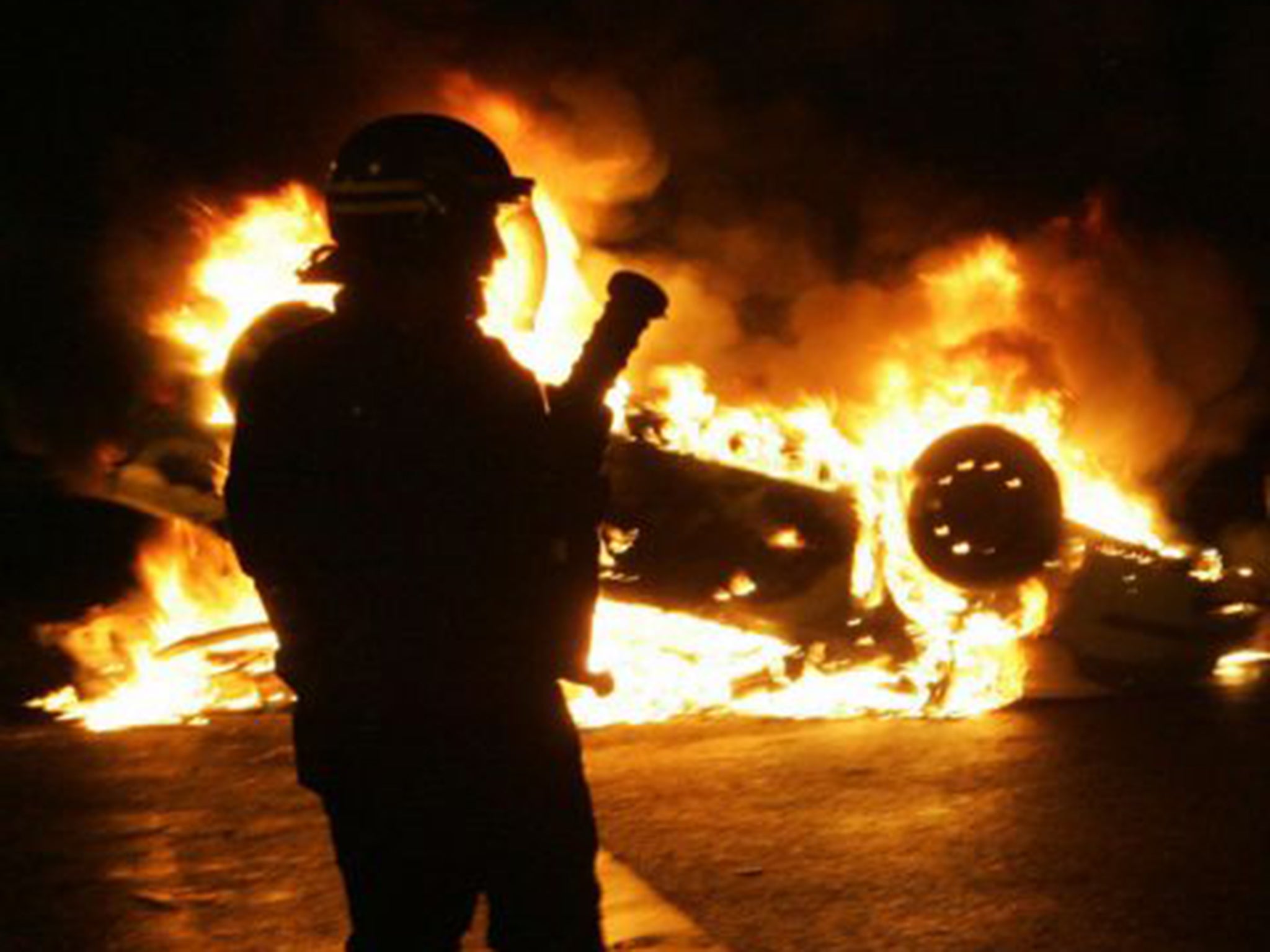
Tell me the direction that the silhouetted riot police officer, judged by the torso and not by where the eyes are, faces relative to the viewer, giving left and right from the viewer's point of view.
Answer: facing away from the viewer and to the right of the viewer
